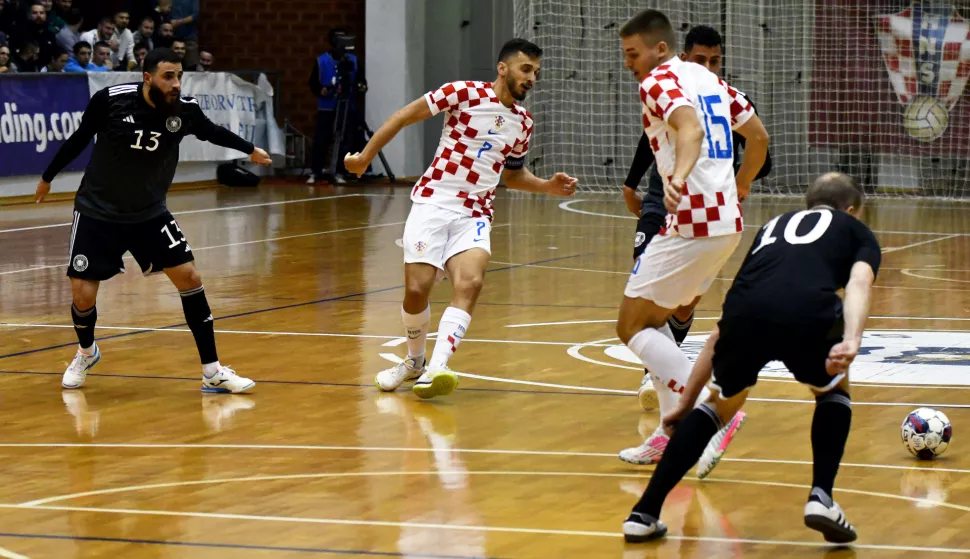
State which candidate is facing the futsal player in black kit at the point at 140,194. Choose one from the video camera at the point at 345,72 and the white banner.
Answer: the white banner

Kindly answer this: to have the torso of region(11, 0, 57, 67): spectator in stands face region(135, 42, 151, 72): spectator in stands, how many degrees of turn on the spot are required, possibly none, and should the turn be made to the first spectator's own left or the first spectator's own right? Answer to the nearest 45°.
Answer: approximately 90° to the first spectator's own left

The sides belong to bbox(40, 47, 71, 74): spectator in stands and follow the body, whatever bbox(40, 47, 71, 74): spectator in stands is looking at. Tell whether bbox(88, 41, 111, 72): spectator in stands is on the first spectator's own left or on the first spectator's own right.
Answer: on the first spectator's own left

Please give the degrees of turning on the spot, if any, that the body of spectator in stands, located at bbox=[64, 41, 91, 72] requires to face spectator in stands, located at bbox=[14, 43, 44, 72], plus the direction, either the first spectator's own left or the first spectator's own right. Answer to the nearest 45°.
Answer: approximately 90° to the first spectator's own right

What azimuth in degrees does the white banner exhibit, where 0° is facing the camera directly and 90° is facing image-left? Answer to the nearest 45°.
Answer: approximately 0°

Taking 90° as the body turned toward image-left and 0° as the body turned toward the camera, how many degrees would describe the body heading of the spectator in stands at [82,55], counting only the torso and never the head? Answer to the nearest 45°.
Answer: approximately 315°

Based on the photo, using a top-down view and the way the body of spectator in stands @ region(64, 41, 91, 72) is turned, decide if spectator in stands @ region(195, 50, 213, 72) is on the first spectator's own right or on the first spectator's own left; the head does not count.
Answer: on the first spectator's own left

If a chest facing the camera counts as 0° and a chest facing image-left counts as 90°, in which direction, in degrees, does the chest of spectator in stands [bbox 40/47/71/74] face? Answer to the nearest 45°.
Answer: approximately 315°
